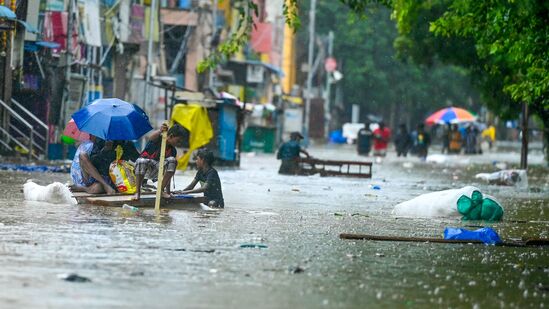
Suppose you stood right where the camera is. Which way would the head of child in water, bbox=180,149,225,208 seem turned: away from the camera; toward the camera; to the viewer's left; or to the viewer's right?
to the viewer's left

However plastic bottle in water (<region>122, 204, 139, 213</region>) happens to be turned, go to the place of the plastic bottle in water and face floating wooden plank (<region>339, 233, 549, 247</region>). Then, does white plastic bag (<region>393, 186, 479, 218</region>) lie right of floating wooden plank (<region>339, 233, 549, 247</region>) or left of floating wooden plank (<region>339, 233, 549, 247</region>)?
left

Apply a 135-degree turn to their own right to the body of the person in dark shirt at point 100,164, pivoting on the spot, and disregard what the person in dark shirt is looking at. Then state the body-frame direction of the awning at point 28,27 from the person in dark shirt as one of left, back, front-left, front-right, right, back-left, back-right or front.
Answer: front-right

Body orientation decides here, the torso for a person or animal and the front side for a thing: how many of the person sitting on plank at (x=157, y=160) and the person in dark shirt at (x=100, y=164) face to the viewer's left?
0

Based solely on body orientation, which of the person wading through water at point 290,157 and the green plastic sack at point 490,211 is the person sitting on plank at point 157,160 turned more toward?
the green plastic sack

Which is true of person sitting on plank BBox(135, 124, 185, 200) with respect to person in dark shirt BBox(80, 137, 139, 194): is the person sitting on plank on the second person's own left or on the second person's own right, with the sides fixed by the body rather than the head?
on the second person's own left

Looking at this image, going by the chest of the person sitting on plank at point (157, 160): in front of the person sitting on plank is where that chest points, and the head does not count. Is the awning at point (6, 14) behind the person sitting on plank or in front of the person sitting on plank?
behind

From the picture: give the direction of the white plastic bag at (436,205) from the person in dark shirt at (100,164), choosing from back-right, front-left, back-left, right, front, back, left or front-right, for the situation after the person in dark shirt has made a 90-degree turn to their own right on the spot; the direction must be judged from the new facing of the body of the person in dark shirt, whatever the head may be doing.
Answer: back

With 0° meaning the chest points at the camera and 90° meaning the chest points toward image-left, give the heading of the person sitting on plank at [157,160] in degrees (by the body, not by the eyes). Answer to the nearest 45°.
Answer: approximately 315°

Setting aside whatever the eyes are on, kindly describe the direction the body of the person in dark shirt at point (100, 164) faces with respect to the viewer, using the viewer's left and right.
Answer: facing the viewer

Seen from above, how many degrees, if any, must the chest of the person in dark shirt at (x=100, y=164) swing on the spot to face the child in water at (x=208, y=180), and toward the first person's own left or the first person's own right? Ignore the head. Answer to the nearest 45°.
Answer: approximately 90° to the first person's own left
